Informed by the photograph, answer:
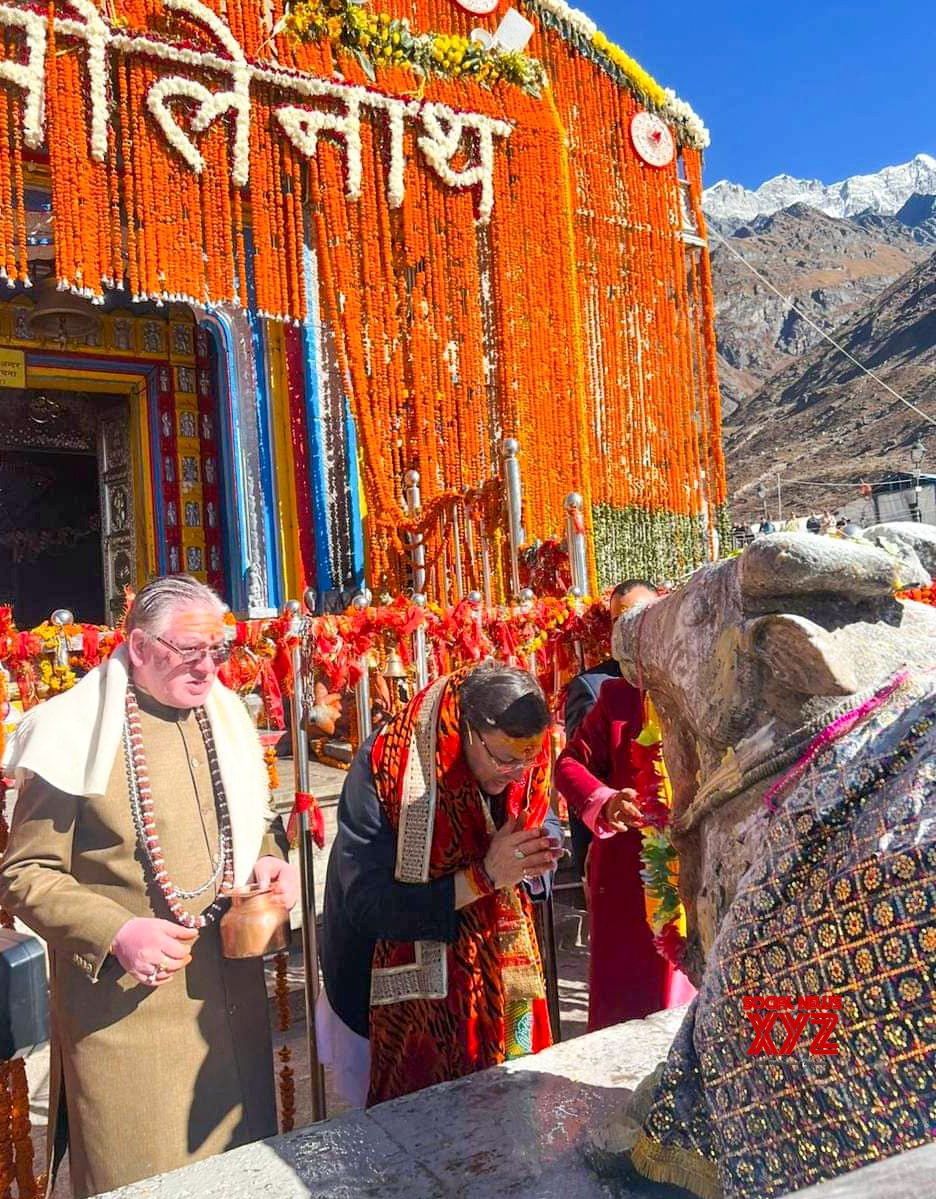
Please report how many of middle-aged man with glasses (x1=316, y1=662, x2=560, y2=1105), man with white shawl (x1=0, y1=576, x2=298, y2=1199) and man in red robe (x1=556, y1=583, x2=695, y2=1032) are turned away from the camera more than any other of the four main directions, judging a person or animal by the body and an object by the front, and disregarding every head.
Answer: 0

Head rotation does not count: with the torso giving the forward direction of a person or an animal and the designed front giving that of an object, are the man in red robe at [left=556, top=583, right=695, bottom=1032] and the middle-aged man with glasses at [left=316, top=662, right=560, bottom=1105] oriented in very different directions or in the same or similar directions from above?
same or similar directions

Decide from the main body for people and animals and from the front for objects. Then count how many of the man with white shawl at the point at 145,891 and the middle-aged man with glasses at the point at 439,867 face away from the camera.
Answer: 0

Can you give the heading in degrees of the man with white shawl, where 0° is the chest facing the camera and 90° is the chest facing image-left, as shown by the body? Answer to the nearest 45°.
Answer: approximately 315°

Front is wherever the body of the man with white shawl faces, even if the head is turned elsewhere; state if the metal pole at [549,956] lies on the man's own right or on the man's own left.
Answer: on the man's own left

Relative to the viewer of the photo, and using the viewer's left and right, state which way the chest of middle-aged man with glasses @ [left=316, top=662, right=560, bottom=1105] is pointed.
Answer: facing the viewer and to the right of the viewer

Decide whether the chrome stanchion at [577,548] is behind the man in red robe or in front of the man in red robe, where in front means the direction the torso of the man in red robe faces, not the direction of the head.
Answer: behind
